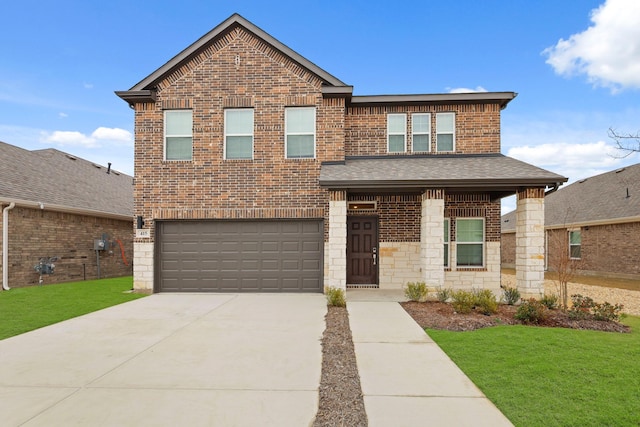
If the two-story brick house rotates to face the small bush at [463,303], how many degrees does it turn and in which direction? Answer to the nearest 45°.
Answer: approximately 45° to its left

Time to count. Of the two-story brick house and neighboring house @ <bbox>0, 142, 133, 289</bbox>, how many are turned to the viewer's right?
0

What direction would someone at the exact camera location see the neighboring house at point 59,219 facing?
facing the viewer and to the left of the viewer

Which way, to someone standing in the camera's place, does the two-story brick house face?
facing the viewer

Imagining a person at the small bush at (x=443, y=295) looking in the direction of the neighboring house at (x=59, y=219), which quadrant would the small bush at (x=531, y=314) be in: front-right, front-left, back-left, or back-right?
back-left

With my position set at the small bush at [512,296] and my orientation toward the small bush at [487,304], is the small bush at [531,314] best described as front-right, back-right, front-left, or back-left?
front-left

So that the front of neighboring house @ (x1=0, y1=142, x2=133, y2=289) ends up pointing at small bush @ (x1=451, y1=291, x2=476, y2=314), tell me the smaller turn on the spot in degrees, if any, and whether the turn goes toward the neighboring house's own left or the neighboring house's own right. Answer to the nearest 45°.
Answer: approximately 90° to the neighboring house's own left

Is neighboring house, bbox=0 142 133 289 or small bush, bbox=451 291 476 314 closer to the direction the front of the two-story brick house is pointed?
the small bush

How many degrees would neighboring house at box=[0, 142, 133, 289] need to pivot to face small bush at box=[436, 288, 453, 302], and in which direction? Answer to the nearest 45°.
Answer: approximately 90° to its left

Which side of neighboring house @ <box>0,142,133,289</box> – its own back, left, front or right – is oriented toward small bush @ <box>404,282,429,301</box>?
left

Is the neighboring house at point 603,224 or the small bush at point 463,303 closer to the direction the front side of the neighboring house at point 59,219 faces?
the small bush
